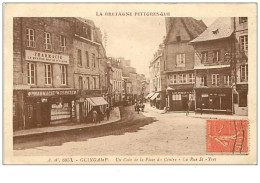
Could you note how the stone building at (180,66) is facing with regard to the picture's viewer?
facing the viewer
